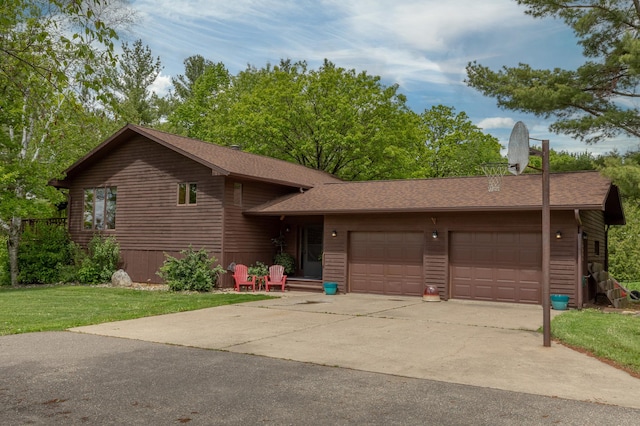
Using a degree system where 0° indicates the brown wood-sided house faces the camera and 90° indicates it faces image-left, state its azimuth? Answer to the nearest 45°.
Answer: approximately 0°

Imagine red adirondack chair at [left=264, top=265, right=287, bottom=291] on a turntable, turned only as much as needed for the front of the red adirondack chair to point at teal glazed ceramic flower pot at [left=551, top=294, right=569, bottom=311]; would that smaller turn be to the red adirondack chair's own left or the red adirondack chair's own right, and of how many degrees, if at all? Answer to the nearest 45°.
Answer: approximately 45° to the red adirondack chair's own left

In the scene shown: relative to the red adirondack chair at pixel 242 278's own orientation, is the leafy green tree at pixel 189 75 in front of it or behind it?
behind

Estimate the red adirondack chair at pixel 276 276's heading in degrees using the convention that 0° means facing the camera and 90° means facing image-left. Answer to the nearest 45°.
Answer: approximately 0°

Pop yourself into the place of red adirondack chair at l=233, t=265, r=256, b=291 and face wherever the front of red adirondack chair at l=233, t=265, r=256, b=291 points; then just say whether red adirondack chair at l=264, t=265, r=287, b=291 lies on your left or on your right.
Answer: on your left

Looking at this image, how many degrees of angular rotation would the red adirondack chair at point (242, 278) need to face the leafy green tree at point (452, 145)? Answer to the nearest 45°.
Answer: approximately 90° to its left

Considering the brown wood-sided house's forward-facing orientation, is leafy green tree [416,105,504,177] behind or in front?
behind

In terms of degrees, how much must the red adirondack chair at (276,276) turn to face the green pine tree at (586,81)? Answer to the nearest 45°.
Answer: approximately 90° to its left

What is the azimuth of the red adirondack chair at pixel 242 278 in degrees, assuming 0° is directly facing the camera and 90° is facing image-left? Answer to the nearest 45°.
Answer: approximately 315°
